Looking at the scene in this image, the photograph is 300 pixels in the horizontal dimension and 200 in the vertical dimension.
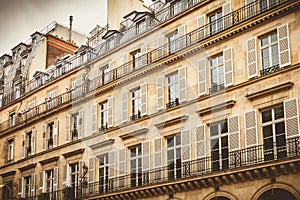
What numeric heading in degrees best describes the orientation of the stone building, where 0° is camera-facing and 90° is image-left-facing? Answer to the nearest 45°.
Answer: approximately 45°
